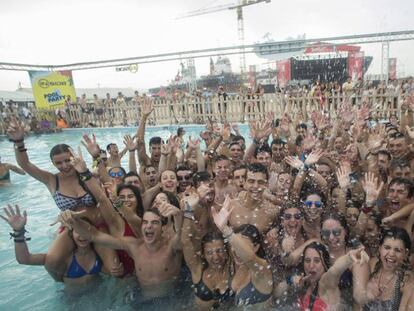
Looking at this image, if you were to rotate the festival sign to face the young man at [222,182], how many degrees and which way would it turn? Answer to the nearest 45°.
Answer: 0° — it already faces them

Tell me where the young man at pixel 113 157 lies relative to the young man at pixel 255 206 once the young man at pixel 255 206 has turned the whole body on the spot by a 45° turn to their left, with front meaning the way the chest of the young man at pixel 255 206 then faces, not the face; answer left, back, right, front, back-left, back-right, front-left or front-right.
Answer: back

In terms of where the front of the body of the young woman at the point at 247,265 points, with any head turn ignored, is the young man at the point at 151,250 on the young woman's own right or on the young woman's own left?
on the young woman's own right

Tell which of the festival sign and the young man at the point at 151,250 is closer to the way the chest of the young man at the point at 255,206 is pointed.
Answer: the young man

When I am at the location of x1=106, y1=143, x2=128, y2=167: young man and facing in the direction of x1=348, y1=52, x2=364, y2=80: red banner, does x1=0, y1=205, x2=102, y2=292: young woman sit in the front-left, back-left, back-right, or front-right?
back-right

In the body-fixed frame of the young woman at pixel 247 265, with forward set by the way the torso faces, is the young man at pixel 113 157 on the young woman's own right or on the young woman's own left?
on the young woman's own right

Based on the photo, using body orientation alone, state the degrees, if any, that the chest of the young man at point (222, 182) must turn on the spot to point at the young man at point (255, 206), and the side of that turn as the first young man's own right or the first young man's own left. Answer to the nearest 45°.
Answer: approximately 45° to the first young man's own left

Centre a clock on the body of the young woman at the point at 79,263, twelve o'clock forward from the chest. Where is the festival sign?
The festival sign is roughly at 6 o'clock from the young woman.

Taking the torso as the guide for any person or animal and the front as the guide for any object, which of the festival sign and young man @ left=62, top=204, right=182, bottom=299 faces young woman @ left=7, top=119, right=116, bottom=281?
the festival sign
